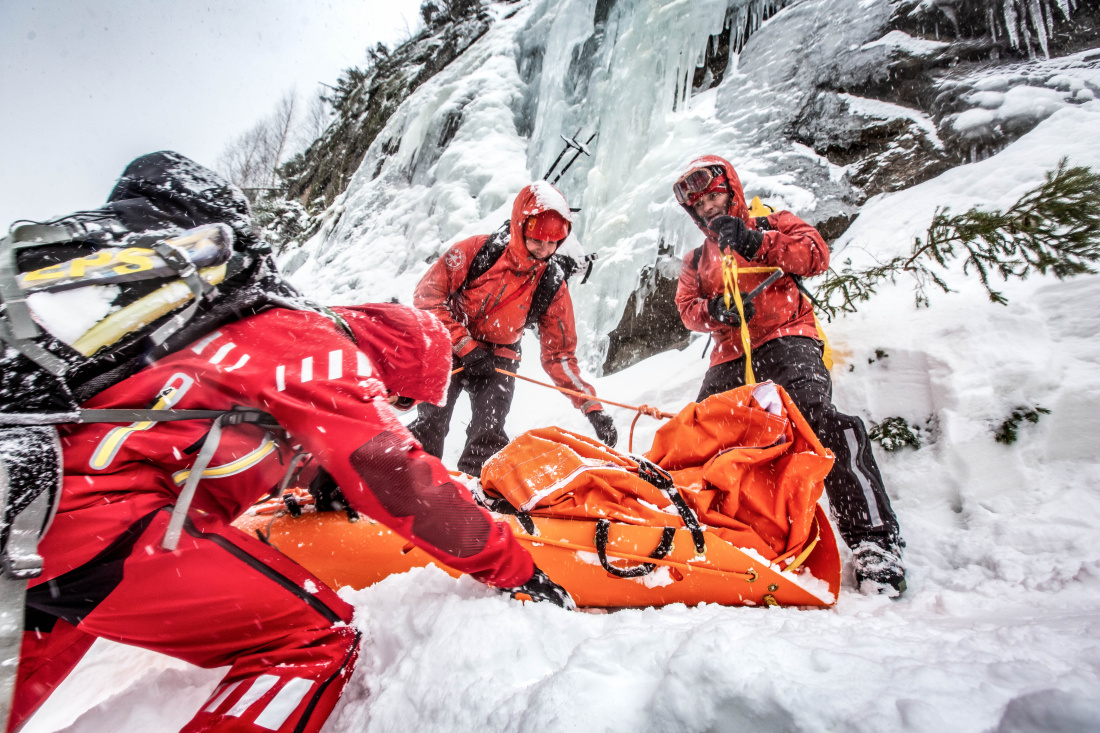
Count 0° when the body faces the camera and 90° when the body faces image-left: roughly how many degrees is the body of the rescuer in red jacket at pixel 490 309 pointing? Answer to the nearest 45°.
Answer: approximately 315°

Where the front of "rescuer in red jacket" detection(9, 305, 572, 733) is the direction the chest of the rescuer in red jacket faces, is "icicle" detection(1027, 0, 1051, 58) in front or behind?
in front

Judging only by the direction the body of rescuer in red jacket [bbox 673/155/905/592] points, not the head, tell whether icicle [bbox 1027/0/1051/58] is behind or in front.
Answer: behind

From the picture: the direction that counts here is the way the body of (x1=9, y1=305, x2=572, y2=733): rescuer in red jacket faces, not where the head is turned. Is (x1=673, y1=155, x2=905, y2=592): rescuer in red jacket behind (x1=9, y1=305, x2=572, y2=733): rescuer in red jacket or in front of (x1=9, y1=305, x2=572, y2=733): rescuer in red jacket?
in front

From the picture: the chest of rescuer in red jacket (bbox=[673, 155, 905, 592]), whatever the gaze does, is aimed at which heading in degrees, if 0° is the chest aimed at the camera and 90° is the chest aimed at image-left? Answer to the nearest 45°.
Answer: approximately 45°

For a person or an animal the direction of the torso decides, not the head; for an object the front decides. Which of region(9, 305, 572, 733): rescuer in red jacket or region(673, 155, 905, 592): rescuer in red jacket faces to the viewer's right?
region(9, 305, 572, 733): rescuer in red jacket

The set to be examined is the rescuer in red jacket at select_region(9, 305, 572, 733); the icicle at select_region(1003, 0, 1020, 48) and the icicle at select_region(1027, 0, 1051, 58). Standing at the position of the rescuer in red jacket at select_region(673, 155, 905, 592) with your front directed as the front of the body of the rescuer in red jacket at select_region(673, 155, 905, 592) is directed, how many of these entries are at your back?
2

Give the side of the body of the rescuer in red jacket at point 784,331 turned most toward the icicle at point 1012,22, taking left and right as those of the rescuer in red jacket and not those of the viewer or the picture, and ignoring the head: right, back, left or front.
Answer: back

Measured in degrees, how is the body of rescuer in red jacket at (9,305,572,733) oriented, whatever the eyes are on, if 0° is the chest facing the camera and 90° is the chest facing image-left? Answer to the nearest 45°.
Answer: approximately 270°

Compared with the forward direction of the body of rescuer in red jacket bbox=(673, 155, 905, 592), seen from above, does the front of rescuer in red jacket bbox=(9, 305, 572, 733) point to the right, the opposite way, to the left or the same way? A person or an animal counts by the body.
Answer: the opposite way

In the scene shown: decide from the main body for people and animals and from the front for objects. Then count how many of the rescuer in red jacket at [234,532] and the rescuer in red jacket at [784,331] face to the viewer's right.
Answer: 1
